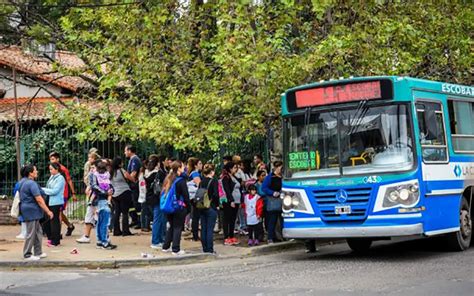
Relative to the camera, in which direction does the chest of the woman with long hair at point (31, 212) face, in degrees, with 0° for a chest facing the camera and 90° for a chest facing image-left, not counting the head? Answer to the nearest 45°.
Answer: approximately 270°

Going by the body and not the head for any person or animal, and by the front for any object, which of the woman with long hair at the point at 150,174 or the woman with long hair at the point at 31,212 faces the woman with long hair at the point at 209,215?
the woman with long hair at the point at 31,212

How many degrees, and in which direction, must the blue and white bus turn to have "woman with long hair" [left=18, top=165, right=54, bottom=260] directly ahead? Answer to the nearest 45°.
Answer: approximately 45° to its right

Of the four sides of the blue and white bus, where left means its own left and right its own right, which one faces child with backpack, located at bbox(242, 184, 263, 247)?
front
